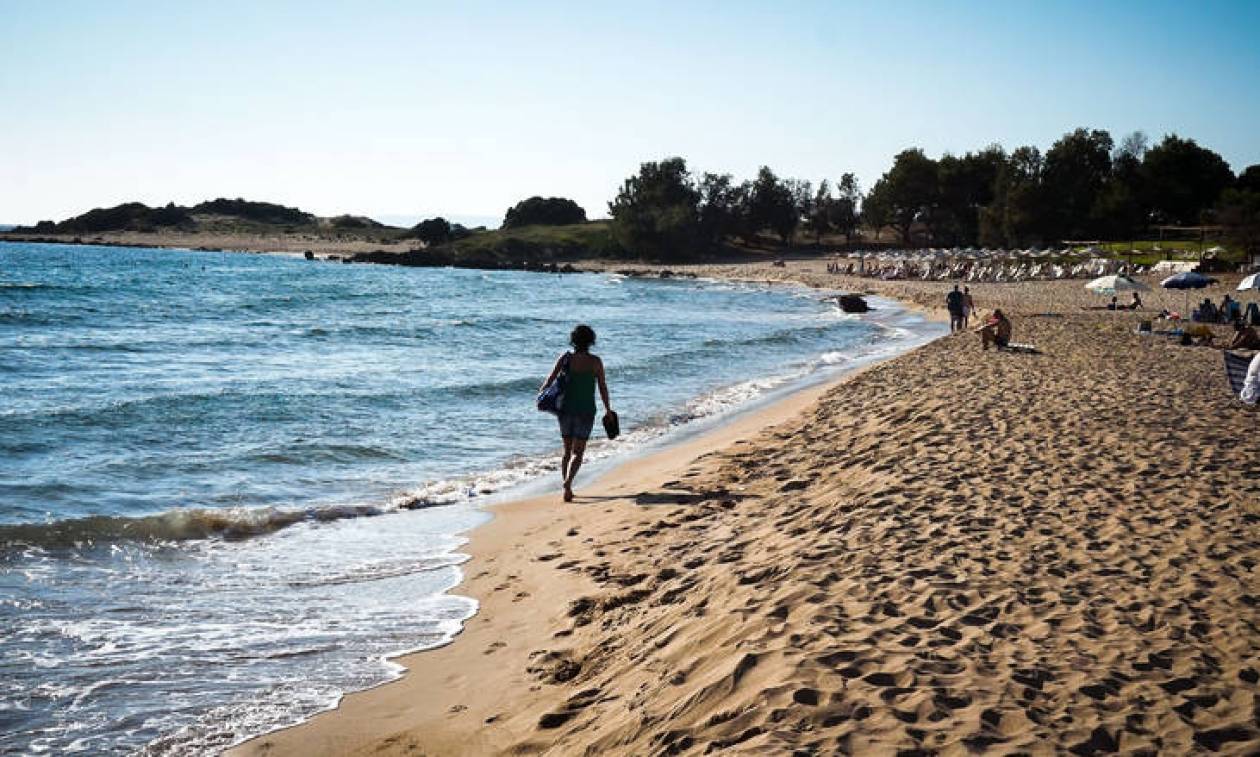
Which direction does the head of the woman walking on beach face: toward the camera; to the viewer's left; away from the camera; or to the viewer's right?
away from the camera

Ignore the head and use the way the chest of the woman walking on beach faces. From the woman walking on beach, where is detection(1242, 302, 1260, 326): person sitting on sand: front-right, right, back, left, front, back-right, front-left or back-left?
front-right

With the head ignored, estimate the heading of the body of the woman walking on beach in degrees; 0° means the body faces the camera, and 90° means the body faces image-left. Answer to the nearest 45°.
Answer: approximately 180°

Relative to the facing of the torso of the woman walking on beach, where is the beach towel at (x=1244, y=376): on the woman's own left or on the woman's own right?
on the woman's own right

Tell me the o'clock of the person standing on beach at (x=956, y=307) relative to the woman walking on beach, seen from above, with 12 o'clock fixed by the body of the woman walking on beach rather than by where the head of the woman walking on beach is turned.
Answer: The person standing on beach is roughly at 1 o'clock from the woman walking on beach.

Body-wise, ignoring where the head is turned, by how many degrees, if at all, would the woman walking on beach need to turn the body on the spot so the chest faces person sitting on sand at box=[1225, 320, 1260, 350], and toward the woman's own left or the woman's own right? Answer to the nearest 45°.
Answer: approximately 45° to the woman's own right

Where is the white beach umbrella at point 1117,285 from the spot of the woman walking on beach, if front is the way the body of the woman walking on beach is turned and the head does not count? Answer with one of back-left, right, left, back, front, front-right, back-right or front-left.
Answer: front-right
